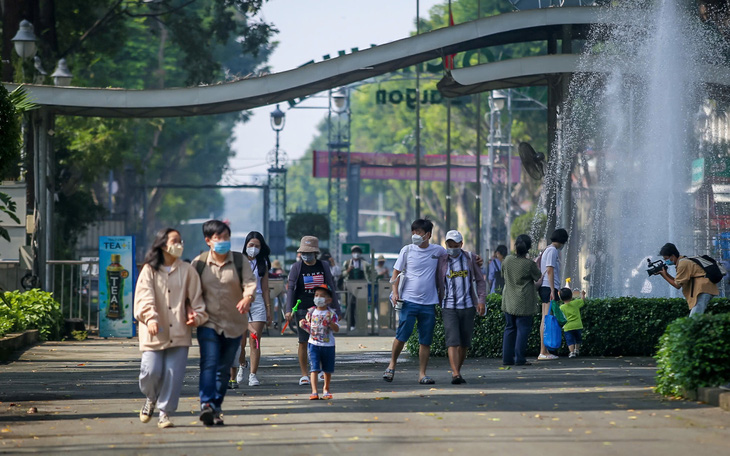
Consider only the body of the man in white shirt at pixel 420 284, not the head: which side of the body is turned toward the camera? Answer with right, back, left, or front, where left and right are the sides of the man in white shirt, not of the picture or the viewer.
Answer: front

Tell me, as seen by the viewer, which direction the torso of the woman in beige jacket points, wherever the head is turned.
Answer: toward the camera

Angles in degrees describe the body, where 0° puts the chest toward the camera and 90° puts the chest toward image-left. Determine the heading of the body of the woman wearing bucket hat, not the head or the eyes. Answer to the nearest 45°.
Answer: approximately 0°

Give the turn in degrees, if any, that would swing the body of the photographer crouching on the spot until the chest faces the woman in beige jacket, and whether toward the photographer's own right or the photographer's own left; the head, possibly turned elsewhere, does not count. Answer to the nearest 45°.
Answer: approximately 45° to the photographer's own left

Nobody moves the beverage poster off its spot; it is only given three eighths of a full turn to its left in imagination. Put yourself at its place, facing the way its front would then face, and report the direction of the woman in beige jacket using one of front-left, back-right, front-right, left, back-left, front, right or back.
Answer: back-right

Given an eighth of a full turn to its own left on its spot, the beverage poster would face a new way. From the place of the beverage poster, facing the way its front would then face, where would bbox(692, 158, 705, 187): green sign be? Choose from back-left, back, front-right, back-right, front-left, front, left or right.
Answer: front-left

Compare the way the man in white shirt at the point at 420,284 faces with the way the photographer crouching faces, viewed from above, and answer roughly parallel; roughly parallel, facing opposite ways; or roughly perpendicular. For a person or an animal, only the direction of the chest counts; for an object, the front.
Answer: roughly perpendicular

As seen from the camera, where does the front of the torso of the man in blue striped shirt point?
toward the camera

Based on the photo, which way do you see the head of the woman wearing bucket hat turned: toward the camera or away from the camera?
toward the camera

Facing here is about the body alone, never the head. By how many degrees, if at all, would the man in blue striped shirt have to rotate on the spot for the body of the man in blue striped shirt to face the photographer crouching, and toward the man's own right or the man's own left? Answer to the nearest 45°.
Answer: approximately 135° to the man's own left

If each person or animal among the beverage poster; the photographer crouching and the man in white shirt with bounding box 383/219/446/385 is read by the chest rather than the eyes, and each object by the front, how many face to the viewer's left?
1

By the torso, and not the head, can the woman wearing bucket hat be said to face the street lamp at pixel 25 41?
no

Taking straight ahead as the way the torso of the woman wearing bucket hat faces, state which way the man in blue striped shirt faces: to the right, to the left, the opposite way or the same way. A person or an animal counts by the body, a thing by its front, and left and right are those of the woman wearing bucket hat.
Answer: the same way

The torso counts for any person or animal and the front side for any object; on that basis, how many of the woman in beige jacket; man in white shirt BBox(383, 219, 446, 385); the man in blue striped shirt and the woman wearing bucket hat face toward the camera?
4

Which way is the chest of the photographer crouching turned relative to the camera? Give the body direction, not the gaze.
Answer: to the viewer's left

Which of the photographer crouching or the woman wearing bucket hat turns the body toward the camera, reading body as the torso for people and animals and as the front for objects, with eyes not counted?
the woman wearing bucket hat
